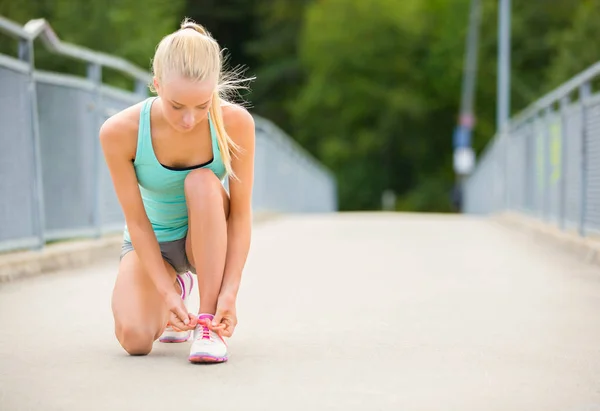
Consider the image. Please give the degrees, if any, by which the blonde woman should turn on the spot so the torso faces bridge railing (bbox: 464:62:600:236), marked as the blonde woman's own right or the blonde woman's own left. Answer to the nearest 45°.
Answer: approximately 135° to the blonde woman's own left

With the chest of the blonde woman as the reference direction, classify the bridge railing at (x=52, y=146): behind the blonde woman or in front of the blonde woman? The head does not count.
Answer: behind

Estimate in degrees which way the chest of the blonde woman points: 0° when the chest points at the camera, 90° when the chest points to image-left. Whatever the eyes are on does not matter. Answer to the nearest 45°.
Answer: approximately 0°

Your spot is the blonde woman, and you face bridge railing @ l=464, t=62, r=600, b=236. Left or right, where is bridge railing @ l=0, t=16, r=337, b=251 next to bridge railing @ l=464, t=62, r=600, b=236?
left

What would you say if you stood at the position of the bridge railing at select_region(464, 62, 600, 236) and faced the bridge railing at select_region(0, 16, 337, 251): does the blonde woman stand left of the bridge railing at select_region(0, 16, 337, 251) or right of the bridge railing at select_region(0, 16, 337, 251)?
left
